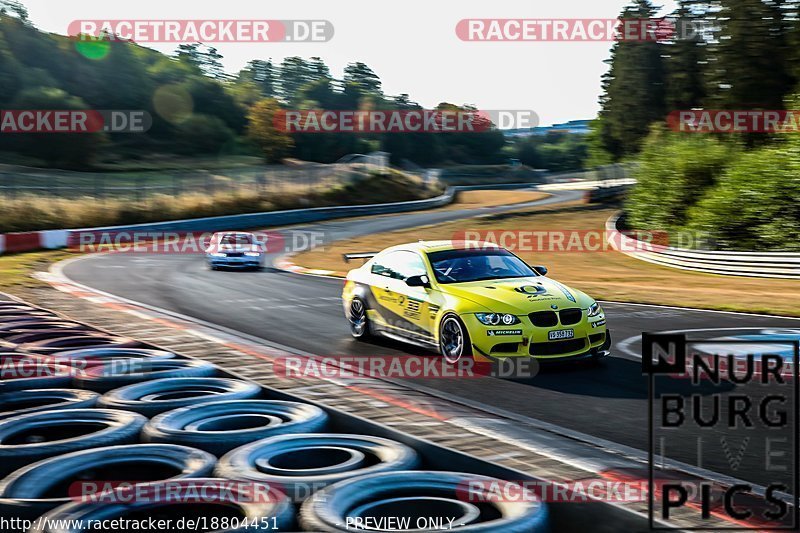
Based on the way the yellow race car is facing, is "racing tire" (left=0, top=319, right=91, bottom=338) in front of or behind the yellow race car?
behind

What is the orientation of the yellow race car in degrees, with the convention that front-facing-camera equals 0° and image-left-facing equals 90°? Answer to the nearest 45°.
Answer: approximately 315°

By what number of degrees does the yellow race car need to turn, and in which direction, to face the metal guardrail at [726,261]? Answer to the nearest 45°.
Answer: approximately 90° to its left

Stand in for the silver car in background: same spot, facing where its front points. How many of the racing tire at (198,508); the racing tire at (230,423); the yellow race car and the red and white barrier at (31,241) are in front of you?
3

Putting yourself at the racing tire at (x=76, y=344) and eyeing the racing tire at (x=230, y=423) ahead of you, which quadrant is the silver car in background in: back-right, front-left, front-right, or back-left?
back-left

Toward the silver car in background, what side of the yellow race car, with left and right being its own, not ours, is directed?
back

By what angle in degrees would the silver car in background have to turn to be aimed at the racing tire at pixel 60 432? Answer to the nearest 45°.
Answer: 0° — it already faces it

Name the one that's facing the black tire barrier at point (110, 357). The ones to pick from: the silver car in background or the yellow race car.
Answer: the silver car in background

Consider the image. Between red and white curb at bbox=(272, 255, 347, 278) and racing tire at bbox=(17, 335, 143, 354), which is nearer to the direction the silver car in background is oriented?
the racing tire

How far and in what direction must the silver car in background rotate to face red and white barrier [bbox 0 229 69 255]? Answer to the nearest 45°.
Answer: approximately 135° to its right

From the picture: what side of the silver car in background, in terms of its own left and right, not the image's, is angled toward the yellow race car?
front

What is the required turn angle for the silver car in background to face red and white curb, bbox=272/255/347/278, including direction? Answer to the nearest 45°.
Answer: approximately 90° to its left

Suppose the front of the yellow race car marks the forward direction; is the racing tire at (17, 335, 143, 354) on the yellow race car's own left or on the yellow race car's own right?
on the yellow race car's own right

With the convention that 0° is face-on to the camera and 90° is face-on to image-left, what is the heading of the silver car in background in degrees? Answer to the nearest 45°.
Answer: approximately 0°

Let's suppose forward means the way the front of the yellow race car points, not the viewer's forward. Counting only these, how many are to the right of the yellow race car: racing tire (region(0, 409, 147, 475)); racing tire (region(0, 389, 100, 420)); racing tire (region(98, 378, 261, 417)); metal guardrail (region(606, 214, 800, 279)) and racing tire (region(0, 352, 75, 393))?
4

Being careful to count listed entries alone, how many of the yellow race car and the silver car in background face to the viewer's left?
0

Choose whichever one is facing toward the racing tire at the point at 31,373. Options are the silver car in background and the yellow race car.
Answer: the silver car in background

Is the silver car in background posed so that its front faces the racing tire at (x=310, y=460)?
yes
